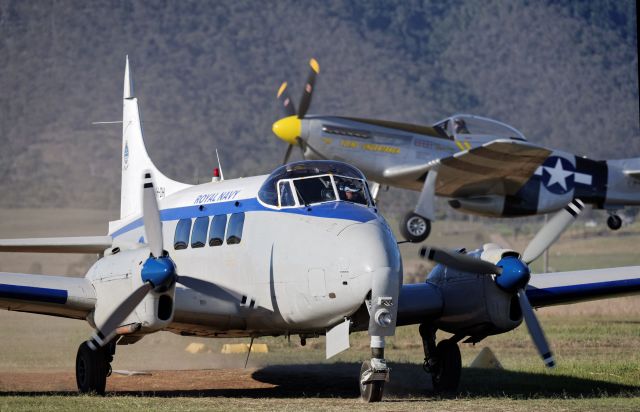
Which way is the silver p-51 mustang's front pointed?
to the viewer's left

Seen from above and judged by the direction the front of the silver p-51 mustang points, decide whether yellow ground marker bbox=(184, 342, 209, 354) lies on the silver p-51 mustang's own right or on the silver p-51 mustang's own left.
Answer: on the silver p-51 mustang's own left

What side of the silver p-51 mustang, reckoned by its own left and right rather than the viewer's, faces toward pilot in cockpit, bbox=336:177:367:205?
left

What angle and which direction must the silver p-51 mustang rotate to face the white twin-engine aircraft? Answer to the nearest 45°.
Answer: approximately 90° to its left
